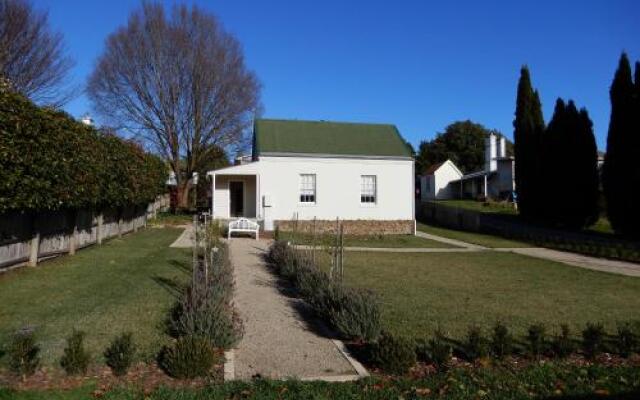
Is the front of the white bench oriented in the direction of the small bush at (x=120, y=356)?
yes

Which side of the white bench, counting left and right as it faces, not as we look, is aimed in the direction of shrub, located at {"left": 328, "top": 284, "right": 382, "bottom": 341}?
front

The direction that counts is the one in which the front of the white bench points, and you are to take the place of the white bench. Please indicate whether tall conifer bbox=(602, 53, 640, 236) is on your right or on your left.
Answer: on your left

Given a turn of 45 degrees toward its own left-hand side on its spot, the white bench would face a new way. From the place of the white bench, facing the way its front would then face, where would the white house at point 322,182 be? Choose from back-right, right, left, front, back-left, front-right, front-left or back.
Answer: left

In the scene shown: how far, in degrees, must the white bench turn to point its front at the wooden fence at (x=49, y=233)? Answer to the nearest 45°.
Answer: approximately 45° to its right

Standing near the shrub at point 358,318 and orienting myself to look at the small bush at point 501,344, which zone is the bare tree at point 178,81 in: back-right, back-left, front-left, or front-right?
back-left

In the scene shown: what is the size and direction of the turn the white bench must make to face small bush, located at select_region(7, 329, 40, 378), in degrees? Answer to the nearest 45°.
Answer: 0° — it already faces it

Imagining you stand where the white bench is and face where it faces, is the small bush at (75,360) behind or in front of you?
in front

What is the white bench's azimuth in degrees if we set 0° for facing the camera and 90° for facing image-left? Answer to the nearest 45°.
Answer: approximately 0°

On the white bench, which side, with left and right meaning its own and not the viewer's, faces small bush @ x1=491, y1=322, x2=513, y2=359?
front

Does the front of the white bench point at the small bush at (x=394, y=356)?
yes

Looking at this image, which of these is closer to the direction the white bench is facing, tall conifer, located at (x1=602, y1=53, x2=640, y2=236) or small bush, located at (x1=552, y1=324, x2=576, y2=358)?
the small bush

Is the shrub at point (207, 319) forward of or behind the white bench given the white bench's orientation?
forward

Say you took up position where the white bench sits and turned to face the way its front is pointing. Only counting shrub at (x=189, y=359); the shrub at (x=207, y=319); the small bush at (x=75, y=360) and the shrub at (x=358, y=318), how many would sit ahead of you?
4
